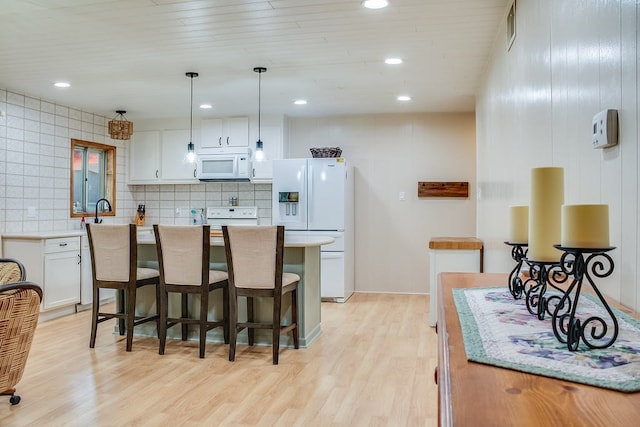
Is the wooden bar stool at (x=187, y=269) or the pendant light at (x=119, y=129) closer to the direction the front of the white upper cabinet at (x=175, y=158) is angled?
the wooden bar stool

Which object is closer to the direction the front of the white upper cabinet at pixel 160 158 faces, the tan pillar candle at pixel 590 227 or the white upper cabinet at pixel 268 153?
the tan pillar candle

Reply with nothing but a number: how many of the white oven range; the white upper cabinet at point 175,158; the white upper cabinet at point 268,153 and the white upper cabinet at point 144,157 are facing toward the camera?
4

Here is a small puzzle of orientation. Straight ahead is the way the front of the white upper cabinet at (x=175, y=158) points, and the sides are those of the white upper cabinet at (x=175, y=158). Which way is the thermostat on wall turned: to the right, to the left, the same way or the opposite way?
to the right

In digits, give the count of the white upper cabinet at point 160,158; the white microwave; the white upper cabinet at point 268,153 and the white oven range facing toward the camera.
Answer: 4

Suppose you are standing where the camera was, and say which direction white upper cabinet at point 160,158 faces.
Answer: facing the viewer

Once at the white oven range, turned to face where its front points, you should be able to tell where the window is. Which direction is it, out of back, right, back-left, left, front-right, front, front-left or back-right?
right

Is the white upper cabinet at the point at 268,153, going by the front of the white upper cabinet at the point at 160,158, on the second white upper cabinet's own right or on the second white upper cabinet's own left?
on the second white upper cabinet's own left

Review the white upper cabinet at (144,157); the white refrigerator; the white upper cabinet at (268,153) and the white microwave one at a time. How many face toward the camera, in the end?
4

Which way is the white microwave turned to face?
toward the camera

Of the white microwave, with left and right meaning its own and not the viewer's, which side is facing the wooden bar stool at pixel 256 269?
front

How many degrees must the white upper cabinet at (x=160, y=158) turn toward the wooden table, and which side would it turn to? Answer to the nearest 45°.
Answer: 0° — it already faces it

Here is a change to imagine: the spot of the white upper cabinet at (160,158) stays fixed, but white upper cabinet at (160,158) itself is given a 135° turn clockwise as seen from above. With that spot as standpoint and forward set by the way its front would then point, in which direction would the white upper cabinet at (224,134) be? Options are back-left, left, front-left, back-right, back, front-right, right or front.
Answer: back

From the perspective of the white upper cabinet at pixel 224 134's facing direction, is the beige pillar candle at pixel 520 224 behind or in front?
in front

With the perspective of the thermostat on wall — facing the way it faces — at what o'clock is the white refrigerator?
The white refrigerator is roughly at 3 o'clock from the thermostat on wall.

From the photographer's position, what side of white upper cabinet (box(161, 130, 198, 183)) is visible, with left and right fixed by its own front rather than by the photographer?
front

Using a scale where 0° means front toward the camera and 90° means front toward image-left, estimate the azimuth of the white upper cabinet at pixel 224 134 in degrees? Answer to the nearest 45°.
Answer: approximately 0°

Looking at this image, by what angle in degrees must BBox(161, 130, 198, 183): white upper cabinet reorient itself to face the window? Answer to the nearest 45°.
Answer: approximately 90° to its right

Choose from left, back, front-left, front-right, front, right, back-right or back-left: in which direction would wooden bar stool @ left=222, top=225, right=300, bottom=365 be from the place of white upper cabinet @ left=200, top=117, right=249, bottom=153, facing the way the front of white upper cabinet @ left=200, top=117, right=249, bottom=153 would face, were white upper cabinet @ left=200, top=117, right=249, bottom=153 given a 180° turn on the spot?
back
